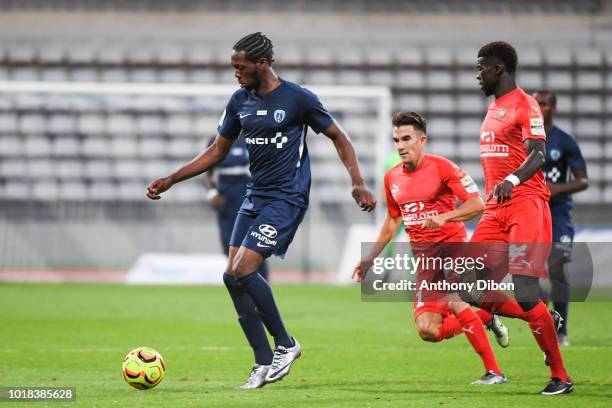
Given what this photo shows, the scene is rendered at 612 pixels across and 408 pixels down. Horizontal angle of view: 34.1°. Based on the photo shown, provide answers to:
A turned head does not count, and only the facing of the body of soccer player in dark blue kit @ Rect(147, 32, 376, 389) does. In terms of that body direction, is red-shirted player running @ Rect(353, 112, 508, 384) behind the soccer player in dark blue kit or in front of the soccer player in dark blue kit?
behind

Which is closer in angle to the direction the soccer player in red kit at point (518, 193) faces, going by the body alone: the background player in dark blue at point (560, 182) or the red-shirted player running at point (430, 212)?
the red-shirted player running

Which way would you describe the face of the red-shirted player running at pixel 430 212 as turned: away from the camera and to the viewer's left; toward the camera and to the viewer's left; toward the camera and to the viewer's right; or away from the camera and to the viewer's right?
toward the camera and to the viewer's left

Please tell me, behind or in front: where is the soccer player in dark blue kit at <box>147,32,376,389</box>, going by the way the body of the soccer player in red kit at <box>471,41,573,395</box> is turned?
in front

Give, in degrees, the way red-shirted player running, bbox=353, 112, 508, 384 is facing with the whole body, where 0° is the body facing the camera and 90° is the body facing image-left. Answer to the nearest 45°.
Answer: approximately 45°

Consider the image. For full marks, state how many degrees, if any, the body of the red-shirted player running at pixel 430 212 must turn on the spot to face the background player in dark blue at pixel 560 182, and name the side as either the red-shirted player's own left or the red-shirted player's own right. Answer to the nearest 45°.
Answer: approximately 180°

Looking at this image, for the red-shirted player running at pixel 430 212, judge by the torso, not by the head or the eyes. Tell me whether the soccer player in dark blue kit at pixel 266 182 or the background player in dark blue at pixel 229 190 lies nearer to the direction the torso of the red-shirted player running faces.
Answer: the soccer player in dark blue kit

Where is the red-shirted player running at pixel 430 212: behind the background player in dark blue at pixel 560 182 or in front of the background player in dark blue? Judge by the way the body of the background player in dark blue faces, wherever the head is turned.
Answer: in front

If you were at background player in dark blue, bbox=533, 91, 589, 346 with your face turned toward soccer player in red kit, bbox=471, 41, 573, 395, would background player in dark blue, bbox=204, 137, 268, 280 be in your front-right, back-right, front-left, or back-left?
back-right

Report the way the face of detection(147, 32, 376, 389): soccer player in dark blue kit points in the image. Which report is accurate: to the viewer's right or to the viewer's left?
to the viewer's left

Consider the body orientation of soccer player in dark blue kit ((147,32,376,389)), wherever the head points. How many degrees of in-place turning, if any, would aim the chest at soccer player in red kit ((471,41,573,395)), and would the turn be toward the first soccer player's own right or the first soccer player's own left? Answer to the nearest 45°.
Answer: approximately 135° to the first soccer player's own left

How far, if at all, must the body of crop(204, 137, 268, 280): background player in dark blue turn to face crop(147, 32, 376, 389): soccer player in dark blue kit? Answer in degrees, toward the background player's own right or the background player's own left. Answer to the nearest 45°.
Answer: approximately 45° to the background player's own left

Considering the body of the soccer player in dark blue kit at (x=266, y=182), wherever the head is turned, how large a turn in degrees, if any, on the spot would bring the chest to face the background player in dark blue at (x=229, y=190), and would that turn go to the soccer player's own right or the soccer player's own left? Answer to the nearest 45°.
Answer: approximately 135° to the soccer player's own right

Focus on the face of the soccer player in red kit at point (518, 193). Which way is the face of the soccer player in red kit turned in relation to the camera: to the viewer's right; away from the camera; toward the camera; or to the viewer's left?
to the viewer's left
